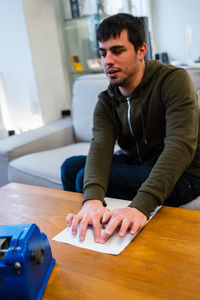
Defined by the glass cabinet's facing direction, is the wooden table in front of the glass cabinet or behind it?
in front

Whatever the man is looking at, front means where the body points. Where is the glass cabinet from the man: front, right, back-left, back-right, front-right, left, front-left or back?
back-right

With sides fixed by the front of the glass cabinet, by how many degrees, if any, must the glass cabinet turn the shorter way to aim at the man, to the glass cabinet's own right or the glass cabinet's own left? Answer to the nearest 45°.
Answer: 0° — it already faces them

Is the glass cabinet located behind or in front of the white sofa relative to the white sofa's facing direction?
behind

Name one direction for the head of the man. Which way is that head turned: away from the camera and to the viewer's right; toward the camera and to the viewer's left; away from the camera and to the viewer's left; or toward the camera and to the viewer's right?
toward the camera and to the viewer's left

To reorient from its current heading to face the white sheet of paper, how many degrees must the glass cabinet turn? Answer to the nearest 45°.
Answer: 0° — it already faces it

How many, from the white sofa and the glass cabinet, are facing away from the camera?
0

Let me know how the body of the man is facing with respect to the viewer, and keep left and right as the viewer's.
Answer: facing the viewer and to the left of the viewer

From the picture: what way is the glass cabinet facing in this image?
toward the camera

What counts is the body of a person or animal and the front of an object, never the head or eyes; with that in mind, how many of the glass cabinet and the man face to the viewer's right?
0

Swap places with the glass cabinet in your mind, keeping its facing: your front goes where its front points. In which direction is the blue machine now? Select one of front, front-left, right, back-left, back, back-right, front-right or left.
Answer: front

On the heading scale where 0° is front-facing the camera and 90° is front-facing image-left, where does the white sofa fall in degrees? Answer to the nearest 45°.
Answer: approximately 45°
